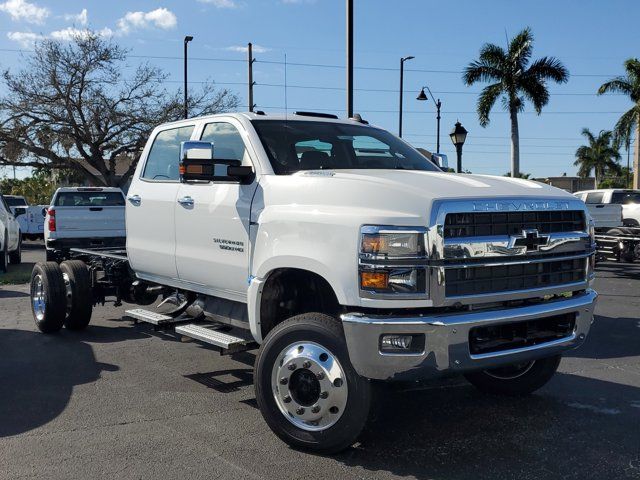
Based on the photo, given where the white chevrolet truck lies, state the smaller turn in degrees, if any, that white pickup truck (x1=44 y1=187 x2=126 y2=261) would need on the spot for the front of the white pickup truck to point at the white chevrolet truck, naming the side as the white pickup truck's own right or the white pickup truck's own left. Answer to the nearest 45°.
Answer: approximately 180°

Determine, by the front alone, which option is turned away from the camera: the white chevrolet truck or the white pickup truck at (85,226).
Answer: the white pickup truck

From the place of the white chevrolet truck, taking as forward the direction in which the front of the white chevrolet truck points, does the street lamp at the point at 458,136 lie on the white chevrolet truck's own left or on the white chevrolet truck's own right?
on the white chevrolet truck's own left

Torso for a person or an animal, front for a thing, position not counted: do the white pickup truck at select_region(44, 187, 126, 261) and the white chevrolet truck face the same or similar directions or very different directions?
very different directions

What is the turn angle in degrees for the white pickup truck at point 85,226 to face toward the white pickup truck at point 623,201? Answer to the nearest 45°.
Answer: approximately 90° to its right

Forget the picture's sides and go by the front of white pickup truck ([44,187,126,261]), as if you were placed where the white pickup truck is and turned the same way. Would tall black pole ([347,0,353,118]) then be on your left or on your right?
on your right

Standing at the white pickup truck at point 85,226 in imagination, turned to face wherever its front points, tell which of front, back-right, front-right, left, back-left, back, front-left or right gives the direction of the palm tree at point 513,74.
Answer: front-right

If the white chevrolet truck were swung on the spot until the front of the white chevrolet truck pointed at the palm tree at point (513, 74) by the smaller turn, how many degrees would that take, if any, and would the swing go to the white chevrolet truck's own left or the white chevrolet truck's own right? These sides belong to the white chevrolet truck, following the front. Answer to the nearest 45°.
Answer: approximately 135° to the white chevrolet truck's own left

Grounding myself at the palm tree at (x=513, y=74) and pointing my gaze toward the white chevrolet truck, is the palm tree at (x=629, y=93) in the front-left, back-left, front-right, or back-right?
back-left

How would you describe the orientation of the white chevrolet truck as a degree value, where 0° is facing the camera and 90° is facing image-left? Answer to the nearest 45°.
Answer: approximately 315°

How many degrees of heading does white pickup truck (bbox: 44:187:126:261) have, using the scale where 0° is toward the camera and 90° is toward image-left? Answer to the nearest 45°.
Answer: approximately 180°

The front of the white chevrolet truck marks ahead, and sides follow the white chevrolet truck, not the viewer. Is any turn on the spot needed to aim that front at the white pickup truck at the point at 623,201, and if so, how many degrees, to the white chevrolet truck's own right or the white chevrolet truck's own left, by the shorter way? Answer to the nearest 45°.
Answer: approximately 90° to the white chevrolet truck's own left

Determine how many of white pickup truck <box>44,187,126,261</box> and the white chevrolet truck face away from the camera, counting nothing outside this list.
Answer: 1
